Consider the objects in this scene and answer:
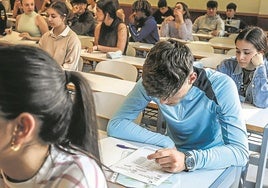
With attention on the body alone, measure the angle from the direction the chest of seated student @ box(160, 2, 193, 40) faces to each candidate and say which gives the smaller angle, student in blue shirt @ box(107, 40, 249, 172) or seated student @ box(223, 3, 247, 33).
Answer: the student in blue shirt

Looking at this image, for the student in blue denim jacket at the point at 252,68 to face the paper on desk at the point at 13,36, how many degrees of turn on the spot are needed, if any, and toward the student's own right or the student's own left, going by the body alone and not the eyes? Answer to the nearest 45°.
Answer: approximately 90° to the student's own right

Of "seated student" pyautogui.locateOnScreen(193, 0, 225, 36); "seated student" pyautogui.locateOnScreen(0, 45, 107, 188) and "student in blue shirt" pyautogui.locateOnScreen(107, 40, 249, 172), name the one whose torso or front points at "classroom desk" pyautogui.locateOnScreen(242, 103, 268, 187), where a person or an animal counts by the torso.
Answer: "seated student" pyautogui.locateOnScreen(193, 0, 225, 36)

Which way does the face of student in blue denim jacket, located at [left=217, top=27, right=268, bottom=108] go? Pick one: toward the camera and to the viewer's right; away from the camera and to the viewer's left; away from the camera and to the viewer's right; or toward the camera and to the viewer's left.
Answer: toward the camera and to the viewer's left

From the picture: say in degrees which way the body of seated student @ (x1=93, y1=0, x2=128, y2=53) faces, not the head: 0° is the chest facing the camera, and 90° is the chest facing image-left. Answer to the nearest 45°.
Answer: approximately 45°

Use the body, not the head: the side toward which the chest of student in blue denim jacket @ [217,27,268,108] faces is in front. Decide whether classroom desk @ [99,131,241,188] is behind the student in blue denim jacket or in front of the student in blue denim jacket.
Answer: in front

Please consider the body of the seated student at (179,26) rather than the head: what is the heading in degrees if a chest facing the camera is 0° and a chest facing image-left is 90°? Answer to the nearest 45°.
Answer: approximately 45°

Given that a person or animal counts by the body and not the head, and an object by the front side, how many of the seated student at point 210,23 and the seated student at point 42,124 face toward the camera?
1

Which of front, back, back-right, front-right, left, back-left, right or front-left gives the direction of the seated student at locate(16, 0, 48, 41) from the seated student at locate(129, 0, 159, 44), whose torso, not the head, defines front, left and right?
front-right

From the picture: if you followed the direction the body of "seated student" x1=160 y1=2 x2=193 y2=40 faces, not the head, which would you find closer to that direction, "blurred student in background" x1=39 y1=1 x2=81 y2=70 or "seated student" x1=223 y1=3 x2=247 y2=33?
the blurred student in background

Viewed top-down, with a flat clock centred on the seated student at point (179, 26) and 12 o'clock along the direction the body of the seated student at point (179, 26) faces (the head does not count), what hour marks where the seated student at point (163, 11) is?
the seated student at point (163, 11) is roughly at 4 o'clock from the seated student at point (179, 26).

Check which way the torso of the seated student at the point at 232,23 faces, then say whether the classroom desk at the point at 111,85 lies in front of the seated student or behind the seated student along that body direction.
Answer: in front
